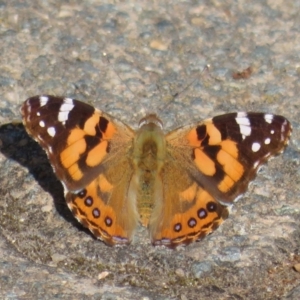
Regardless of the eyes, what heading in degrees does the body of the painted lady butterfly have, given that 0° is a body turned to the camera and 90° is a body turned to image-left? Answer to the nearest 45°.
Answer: approximately 180°
